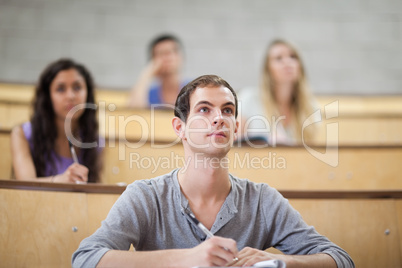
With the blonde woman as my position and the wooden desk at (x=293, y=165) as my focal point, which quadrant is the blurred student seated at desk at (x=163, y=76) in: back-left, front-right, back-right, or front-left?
back-right

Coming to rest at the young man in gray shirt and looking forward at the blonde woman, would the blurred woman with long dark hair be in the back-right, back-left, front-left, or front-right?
front-left

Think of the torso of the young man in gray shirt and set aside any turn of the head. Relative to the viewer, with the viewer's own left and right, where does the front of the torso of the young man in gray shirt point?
facing the viewer

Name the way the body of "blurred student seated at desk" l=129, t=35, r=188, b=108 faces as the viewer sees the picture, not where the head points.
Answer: toward the camera

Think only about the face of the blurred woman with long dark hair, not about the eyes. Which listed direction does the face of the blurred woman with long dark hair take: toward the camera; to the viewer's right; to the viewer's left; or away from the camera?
toward the camera

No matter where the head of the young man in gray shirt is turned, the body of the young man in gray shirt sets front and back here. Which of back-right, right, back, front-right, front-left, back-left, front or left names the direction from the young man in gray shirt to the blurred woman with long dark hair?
back-right

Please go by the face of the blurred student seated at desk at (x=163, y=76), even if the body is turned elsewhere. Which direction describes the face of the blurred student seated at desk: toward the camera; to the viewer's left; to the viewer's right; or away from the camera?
toward the camera

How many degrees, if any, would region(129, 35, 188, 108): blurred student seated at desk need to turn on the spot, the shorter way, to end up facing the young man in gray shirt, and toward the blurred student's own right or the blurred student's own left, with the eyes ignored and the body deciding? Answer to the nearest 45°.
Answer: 0° — they already face them

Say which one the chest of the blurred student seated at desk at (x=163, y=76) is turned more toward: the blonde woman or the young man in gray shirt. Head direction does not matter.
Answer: the young man in gray shirt

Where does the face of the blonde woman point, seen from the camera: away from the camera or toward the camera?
toward the camera

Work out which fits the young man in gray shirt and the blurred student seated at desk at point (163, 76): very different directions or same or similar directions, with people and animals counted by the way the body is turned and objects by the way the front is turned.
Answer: same or similar directions
